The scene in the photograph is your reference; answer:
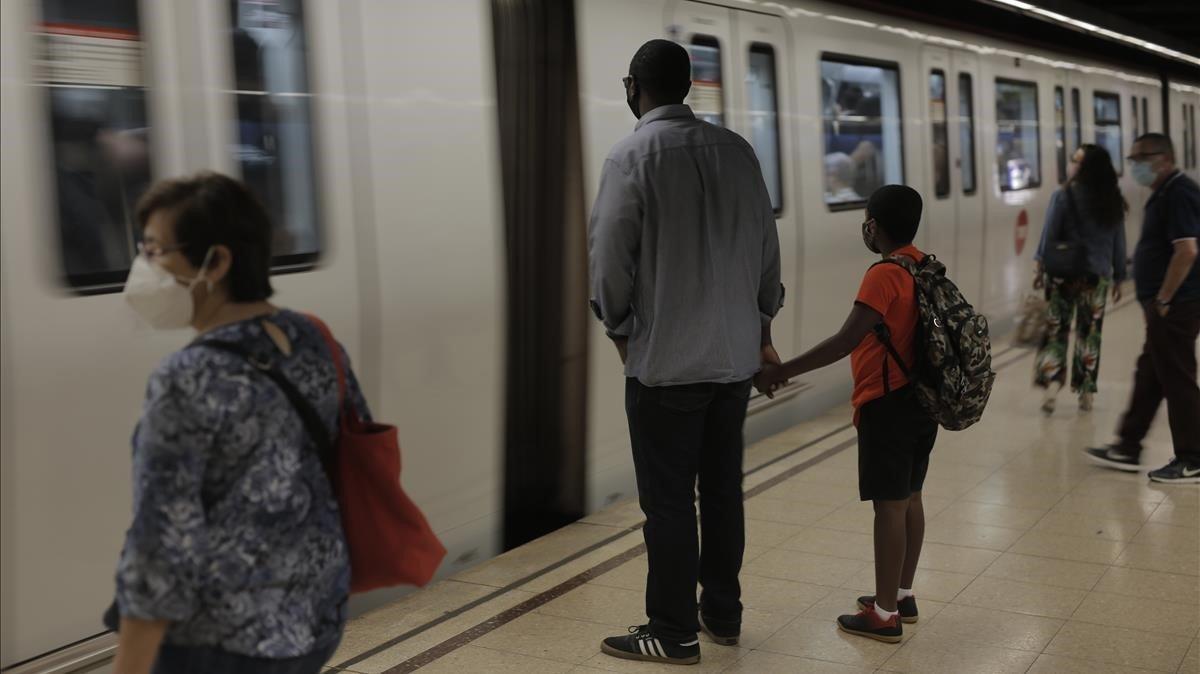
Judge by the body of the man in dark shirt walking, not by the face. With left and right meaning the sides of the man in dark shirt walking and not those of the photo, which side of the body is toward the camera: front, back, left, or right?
left

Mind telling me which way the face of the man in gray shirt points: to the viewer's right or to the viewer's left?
to the viewer's left

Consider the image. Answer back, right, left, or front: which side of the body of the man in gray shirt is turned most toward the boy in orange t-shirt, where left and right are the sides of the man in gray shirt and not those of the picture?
right

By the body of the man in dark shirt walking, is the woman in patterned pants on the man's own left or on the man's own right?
on the man's own right

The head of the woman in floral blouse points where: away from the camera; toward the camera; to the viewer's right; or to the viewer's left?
to the viewer's left

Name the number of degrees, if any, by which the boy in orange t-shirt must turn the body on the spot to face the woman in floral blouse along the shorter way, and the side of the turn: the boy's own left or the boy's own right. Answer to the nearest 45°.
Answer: approximately 45° to the boy's own left

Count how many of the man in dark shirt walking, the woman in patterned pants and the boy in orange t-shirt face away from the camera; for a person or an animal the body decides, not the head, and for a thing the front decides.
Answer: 1

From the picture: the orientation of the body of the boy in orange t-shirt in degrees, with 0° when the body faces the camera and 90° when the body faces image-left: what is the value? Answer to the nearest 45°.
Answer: approximately 90°

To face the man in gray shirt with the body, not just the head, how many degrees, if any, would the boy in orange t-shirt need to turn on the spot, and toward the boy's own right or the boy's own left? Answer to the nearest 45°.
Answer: approximately 45° to the boy's own left

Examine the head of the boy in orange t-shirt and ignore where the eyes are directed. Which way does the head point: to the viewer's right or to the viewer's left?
to the viewer's left
